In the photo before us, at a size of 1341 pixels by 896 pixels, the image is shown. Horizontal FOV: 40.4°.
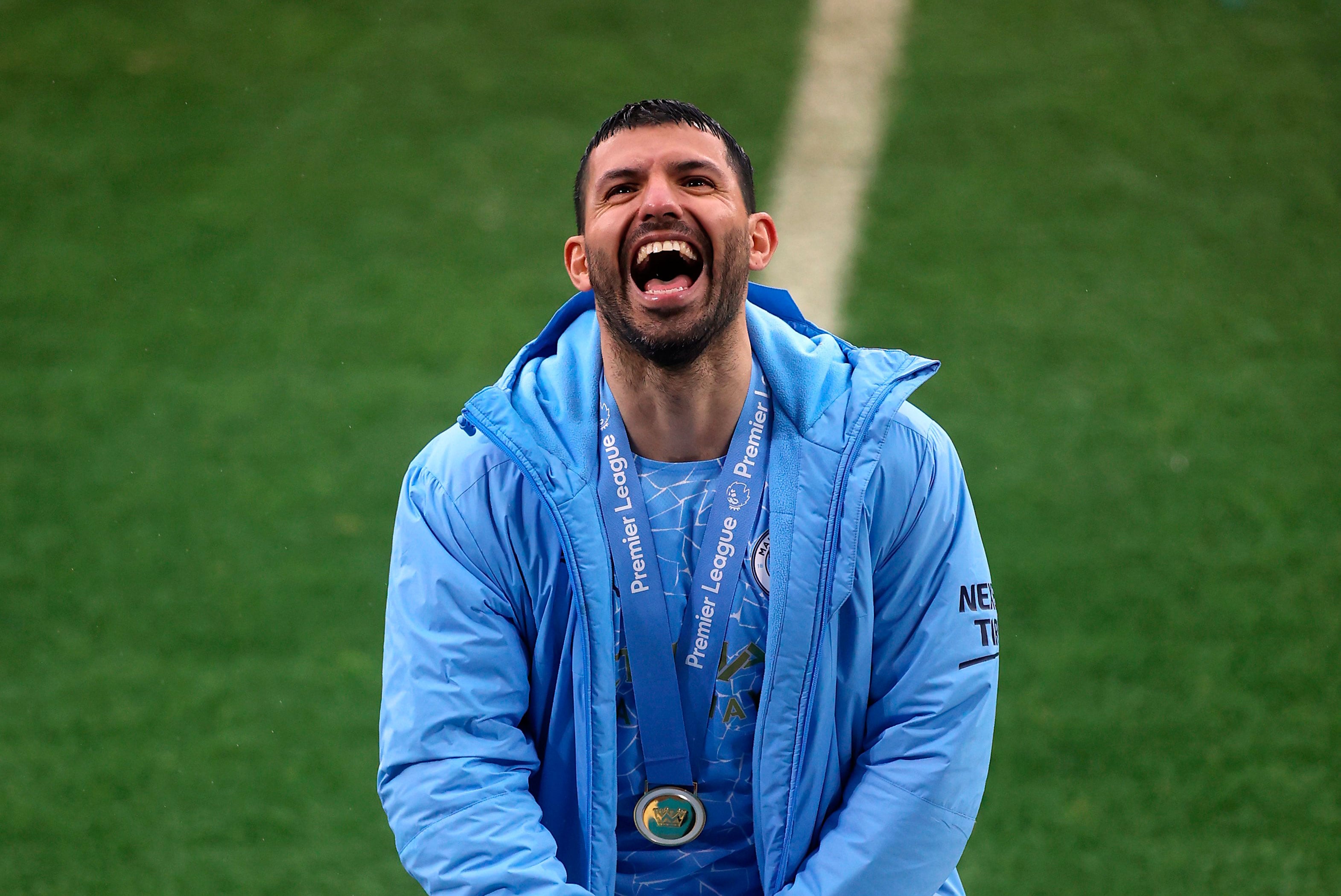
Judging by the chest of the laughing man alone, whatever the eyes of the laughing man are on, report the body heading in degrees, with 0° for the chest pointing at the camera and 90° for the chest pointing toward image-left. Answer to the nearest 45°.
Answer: approximately 0°
